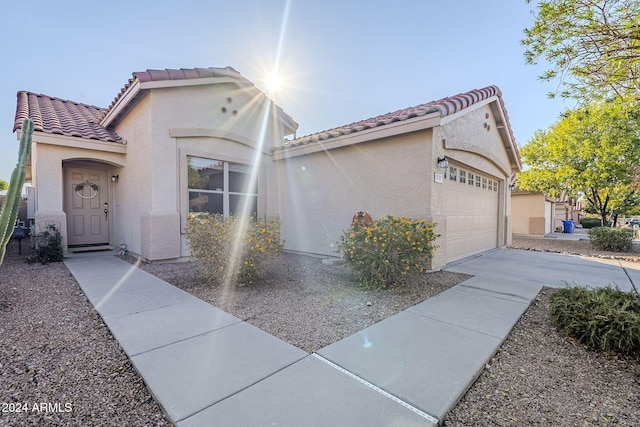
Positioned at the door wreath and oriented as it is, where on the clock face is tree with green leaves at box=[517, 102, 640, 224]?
The tree with green leaves is roughly at 10 o'clock from the door wreath.

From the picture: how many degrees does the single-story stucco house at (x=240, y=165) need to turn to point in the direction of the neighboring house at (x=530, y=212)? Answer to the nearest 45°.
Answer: approximately 90° to its left

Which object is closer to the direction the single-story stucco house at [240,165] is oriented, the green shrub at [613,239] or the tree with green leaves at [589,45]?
the tree with green leaves

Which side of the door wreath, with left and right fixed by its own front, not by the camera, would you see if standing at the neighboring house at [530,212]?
left

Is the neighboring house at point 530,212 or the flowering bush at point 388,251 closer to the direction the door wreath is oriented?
the flowering bush

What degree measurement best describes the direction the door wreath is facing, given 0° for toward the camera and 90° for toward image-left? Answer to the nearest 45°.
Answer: approximately 0°

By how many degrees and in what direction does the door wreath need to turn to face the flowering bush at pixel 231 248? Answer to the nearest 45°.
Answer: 0° — it already faces it

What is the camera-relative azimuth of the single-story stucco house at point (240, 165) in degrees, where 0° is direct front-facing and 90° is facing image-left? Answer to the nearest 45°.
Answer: approximately 315°

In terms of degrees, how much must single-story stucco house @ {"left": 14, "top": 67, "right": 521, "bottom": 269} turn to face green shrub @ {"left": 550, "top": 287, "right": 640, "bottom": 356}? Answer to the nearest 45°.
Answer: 0° — it already faces it
